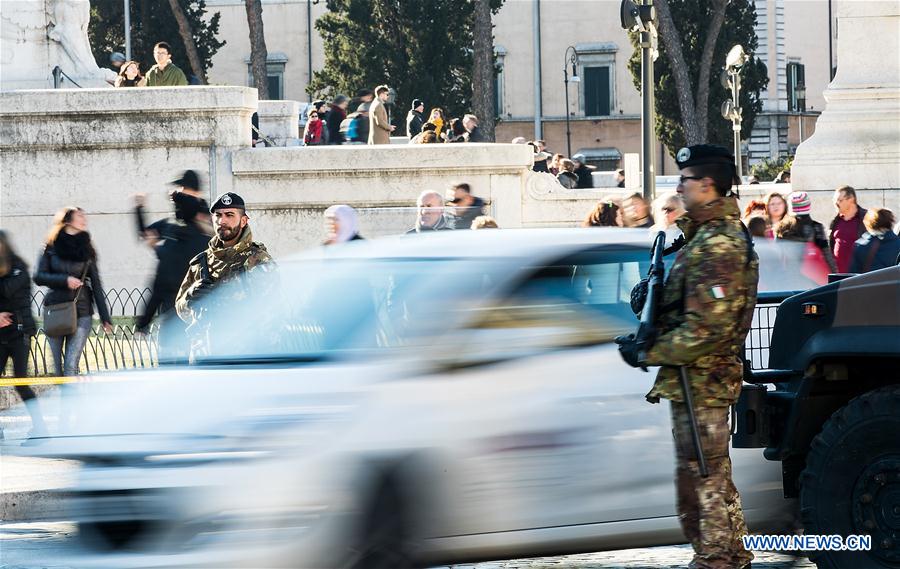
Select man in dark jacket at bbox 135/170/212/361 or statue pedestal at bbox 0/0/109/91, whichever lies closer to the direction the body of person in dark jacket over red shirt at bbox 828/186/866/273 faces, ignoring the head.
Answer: the man in dark jacket

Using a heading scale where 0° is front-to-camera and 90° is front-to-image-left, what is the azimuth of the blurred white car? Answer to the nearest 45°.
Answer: approximately 45°

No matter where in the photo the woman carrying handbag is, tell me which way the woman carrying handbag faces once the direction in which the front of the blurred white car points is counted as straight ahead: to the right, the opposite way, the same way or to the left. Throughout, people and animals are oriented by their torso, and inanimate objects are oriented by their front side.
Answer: to the left

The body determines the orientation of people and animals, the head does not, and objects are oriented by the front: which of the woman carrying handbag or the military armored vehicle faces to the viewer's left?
the military armored vehicle

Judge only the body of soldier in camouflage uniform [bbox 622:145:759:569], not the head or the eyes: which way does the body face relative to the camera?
to the viewer's left

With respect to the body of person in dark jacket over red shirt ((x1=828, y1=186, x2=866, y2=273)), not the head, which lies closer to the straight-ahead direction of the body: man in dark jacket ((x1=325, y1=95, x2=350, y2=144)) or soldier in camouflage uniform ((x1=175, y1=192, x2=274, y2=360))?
the soldier in camouflage uniform

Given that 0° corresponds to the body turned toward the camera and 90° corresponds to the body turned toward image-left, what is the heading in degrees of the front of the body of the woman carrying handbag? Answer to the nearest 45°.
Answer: approximately 315°

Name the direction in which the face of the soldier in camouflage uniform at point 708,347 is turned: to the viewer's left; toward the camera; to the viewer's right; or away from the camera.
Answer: to the viewer's left

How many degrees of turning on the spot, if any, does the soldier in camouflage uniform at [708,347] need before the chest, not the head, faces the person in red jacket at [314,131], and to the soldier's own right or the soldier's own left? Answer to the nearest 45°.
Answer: approximately 90° to the soldier's own right

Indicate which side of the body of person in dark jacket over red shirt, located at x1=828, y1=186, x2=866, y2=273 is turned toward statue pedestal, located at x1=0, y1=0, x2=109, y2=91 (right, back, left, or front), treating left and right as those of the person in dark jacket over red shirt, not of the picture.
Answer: right

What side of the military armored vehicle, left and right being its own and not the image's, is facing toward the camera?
left
